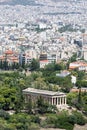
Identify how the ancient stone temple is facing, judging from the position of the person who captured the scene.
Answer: facing the viewer and to the right of the viewer

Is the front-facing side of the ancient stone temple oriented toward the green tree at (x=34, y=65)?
no
